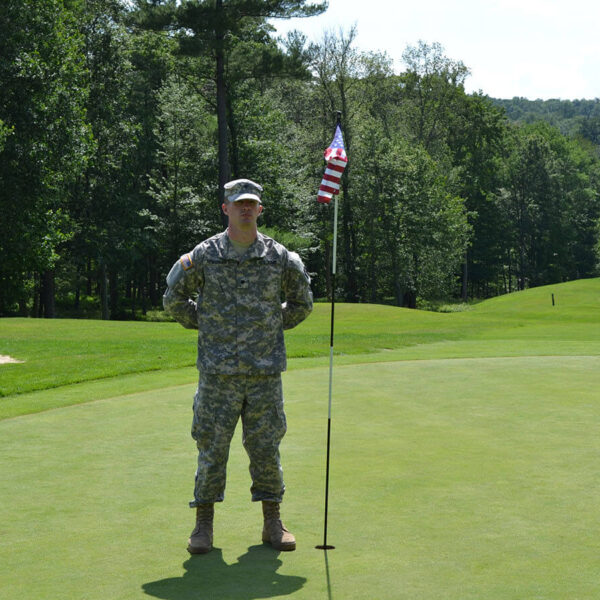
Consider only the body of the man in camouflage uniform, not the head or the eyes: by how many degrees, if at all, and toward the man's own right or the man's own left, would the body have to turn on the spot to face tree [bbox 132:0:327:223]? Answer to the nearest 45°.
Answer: approximately 180°

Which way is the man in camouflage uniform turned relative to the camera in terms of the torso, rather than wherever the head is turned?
toward the camera

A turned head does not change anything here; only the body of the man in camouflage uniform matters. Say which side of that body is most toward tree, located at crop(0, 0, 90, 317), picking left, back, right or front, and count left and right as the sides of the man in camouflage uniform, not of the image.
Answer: back

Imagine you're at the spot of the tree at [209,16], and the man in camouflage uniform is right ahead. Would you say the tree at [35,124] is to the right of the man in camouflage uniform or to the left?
right

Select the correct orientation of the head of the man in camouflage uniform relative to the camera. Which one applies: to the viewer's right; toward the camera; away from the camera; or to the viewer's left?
toward the camera
